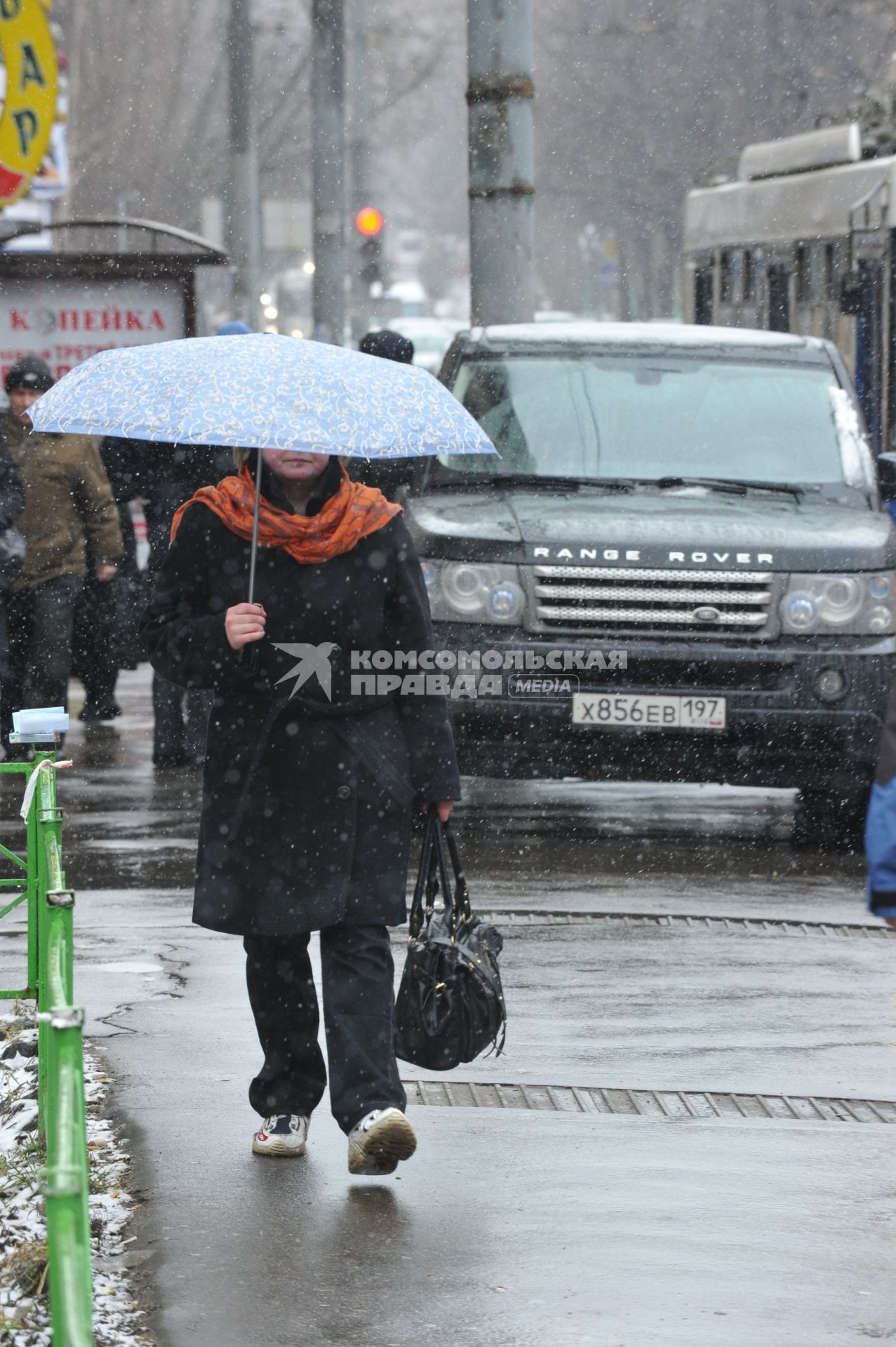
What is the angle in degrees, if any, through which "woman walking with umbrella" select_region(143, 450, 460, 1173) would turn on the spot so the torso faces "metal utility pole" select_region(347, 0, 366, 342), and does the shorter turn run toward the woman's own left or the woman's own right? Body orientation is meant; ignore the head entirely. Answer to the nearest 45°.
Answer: approximately 180°

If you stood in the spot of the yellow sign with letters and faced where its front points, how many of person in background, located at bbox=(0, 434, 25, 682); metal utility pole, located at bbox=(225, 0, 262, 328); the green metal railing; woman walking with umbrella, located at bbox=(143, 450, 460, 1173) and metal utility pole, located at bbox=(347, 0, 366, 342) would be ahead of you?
3

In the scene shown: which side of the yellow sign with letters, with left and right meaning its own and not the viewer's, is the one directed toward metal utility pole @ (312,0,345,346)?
back

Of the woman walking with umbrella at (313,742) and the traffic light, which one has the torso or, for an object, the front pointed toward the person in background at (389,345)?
the traffic light

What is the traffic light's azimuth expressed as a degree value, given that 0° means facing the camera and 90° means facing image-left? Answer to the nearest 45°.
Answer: approximately 0°

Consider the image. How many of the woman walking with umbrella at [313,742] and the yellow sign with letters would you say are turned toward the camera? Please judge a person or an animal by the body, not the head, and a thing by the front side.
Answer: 2

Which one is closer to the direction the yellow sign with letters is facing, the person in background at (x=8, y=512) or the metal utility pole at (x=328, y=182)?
the person in background

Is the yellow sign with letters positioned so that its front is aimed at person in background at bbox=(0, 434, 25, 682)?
yes

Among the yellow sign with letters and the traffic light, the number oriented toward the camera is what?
2

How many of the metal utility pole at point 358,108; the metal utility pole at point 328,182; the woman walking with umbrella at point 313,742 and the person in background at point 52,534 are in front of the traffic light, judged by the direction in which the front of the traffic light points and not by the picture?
3

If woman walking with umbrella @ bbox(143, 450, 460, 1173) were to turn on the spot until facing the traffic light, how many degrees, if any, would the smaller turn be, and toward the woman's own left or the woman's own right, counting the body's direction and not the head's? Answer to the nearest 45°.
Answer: approximately 180°
